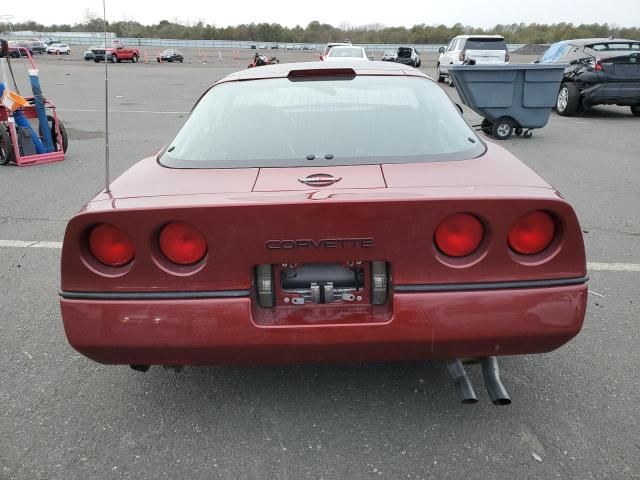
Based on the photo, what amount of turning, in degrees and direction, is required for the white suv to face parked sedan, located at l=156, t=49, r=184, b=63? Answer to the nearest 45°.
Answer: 0° — it already faces it

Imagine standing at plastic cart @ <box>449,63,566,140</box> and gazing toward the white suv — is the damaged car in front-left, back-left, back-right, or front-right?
front-right

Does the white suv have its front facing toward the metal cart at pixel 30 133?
no

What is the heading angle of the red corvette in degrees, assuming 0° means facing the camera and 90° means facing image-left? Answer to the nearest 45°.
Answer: approximately 180°

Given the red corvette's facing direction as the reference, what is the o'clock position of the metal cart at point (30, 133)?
The metal cart is roughly at 11 o'clock from the red corvette.

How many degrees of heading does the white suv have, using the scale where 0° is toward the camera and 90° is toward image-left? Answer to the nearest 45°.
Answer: approximately 135°

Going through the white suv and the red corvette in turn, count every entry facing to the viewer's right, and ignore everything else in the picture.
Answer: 0

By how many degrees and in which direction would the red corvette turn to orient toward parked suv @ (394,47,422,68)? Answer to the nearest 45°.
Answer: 0° — it already faces it

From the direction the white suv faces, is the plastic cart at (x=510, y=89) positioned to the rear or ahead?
to the rear

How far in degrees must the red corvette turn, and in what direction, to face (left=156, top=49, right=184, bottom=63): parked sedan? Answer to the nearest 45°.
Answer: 0° — it already faces it

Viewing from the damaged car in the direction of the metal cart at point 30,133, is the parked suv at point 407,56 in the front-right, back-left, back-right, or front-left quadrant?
back-right
